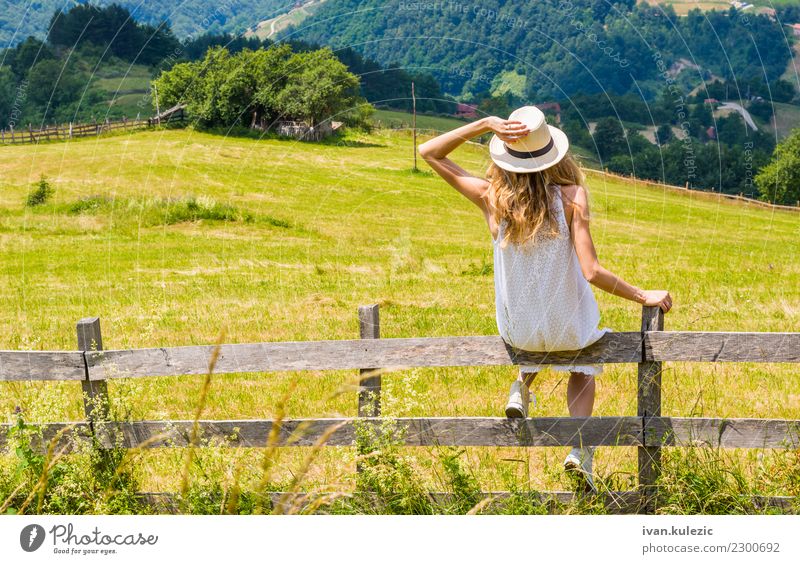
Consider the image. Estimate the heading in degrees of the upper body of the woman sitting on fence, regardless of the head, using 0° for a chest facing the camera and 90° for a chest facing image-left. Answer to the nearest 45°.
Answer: approximately 180°

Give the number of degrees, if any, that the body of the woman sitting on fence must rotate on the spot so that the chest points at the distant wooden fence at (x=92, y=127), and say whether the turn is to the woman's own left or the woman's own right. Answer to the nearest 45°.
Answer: approximately 45° to the woman's own left

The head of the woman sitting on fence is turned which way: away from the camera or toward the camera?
away from the camera

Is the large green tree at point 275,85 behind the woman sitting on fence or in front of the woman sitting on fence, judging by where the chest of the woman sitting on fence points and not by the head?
in front

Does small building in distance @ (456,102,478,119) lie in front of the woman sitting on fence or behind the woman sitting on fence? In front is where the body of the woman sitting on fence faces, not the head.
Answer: in front
